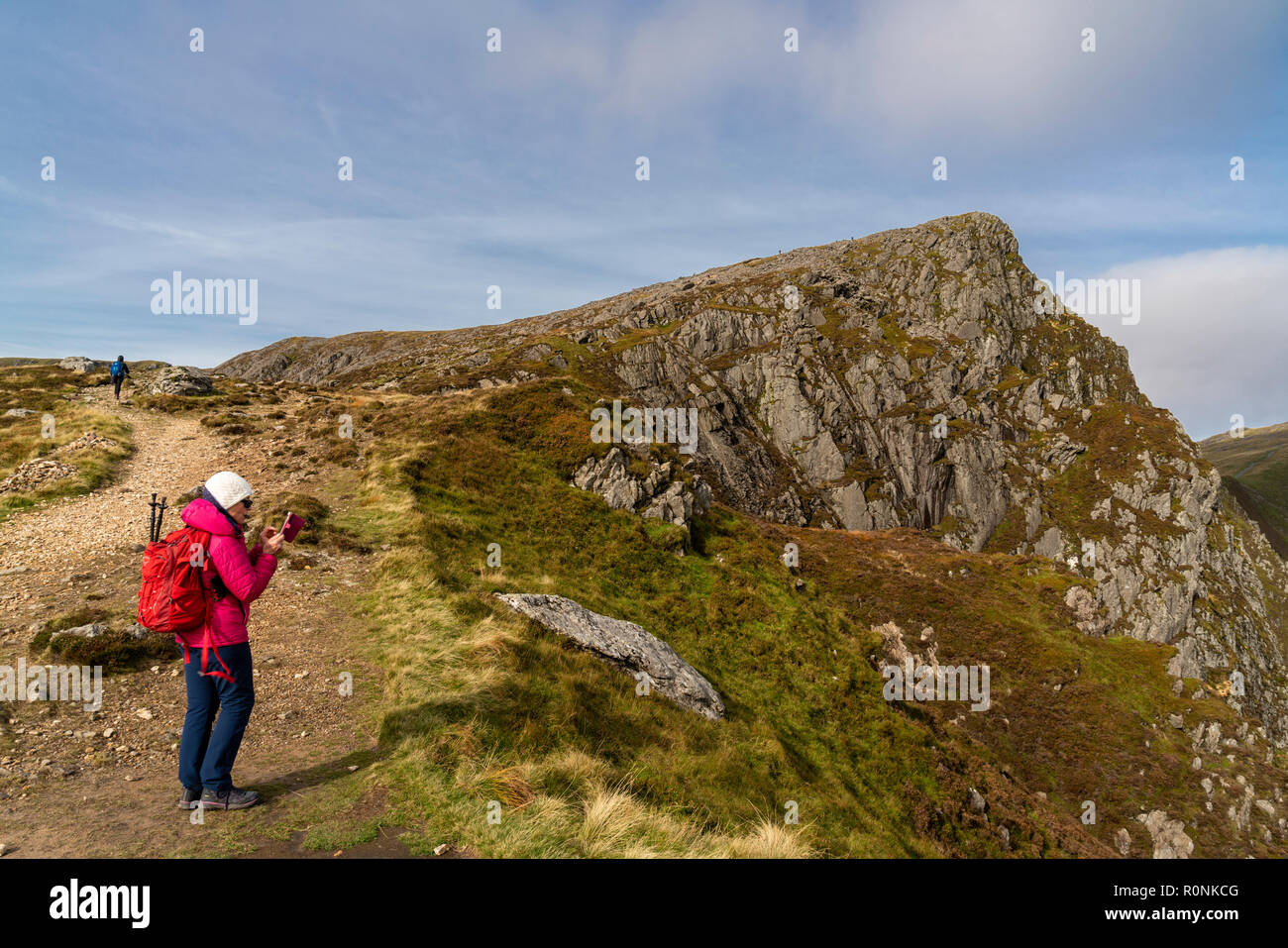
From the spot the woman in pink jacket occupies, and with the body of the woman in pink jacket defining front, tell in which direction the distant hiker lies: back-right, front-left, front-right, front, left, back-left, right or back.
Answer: left

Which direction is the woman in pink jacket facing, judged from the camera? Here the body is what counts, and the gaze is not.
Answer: to the viewer's right

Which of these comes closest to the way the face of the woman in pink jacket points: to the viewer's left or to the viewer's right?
to the viewer's right

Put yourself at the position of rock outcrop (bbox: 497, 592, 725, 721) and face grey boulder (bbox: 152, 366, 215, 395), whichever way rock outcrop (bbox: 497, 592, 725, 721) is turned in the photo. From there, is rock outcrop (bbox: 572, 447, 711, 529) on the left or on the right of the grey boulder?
right

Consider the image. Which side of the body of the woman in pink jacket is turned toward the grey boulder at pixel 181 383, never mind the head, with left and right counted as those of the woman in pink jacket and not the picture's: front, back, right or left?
left

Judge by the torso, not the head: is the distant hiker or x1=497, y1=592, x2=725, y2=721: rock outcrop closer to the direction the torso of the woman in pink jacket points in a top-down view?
the rock outcrop
